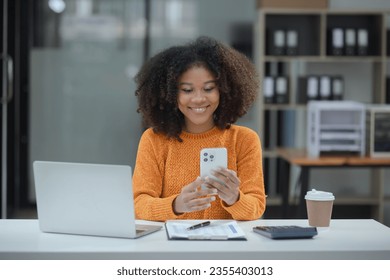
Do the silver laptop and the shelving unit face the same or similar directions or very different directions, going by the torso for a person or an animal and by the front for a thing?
very different directions

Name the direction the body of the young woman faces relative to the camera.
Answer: toward the camera

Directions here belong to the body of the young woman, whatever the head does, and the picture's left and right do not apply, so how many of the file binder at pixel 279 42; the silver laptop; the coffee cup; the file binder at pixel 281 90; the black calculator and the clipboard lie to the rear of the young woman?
2

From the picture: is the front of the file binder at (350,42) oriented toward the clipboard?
yes

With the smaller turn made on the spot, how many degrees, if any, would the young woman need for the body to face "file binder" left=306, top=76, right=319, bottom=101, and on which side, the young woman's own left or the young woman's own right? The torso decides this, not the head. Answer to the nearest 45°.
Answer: approximately 180°

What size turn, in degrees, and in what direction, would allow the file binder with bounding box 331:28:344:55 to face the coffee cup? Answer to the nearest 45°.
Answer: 0° — it already faces it

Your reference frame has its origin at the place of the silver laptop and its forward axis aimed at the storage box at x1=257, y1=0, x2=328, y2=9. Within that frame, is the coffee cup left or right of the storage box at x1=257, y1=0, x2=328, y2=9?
right

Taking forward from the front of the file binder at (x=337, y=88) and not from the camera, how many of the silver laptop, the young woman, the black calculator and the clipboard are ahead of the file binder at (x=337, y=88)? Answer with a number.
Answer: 4

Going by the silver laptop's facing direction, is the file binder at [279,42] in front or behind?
in front

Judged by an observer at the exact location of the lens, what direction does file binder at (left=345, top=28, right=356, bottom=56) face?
facing the viewer

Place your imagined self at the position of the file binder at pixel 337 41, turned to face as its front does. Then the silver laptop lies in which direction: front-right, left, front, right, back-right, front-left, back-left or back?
front

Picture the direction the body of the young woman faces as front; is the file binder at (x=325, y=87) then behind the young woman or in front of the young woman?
behind

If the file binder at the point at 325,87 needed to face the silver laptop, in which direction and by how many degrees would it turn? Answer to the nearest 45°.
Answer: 0° — it already faces it

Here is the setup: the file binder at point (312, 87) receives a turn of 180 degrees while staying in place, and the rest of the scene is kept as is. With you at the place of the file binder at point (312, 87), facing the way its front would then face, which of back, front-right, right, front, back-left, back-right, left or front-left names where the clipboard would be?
back

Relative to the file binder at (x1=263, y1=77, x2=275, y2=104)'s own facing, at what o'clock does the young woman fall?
The young woman is roughly at 12 o'clock from the file binder.
